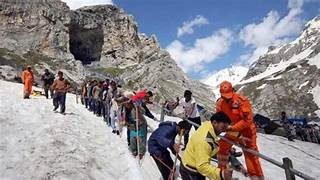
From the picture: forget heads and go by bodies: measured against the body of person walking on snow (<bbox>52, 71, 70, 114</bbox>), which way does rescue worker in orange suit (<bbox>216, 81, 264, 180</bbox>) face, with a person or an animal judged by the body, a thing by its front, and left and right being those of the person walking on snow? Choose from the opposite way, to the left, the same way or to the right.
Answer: to the right

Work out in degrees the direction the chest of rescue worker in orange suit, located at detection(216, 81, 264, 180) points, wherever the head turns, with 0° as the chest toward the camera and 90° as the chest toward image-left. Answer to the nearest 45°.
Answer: approximately 45°

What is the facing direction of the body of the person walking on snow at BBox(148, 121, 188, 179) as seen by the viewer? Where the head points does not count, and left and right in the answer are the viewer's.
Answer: facing to the right of the viewer

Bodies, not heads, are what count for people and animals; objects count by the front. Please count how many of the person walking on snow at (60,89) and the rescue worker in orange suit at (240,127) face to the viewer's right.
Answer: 0

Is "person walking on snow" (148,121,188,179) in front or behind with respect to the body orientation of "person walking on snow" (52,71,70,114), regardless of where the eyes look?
in front
